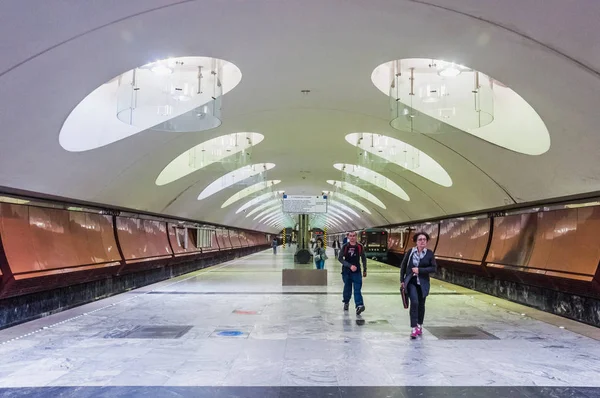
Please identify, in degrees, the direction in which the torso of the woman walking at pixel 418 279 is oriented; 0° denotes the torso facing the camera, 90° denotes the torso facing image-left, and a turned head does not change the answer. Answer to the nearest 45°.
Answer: approximately 0°

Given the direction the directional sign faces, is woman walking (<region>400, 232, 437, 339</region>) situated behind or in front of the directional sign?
in front

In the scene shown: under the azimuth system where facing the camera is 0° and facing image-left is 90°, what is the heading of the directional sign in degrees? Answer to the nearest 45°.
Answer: approximately 0°

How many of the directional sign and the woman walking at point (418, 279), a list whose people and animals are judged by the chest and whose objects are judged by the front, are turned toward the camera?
2

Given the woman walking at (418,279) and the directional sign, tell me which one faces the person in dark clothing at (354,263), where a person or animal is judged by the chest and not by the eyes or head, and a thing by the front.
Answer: the directional sign

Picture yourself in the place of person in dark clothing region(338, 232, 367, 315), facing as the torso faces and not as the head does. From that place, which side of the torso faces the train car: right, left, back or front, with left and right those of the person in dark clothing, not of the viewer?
back
